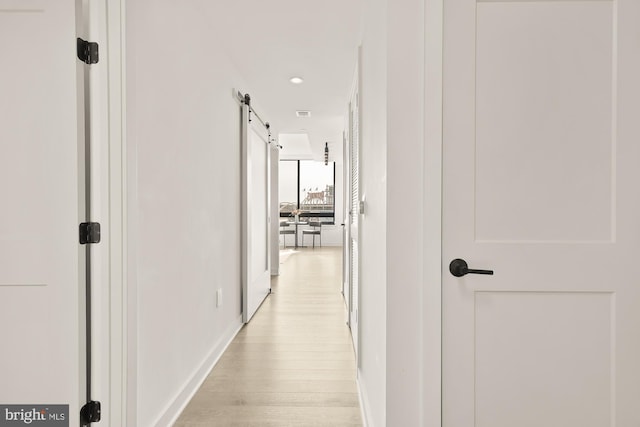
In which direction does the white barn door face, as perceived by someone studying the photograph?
facing to the right of the viewer

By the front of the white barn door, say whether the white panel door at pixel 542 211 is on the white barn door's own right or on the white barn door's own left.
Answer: on the white barn door's own right

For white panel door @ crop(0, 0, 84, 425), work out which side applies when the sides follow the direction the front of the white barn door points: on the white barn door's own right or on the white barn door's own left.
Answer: on the white barn door's own right
